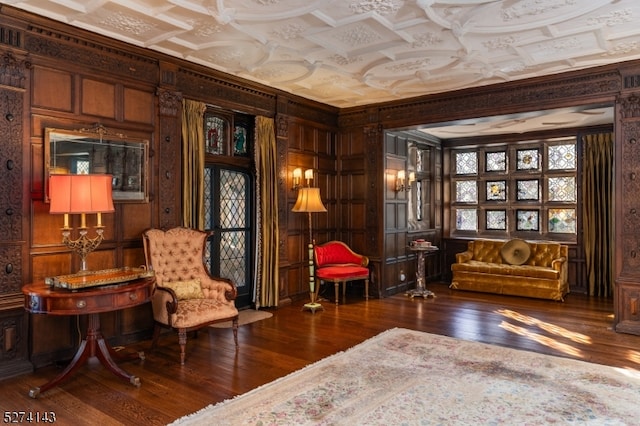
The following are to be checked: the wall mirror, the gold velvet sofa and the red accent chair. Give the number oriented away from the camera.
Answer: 0

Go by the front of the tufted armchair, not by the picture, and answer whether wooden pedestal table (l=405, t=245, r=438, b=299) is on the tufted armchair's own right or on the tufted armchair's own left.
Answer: on the tufted armchair's own left

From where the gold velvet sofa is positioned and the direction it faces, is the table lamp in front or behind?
in front

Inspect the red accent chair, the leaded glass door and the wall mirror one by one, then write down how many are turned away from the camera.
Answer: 0

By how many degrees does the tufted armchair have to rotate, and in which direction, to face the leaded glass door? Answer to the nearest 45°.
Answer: approximately 90° to its left

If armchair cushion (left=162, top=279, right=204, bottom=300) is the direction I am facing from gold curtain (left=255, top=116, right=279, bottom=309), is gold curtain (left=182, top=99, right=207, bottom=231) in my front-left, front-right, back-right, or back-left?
front-right

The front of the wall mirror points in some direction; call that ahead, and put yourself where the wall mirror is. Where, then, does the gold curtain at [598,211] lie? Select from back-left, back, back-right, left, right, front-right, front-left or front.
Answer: front-left

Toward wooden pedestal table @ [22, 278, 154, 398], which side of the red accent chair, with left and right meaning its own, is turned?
right

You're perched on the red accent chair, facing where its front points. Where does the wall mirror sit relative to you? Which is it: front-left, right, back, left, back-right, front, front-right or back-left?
right

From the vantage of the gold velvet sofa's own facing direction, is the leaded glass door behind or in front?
in front

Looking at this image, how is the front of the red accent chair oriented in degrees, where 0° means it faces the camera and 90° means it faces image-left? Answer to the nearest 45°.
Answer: approximately 315°

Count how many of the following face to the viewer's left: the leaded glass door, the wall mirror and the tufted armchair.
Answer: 0

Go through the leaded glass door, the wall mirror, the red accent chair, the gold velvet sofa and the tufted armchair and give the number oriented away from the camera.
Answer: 0

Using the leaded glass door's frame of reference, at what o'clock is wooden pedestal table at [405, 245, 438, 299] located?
The wooden pedestal table is roughly at 10 o'clock from the leaded glass door.
